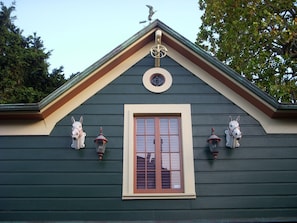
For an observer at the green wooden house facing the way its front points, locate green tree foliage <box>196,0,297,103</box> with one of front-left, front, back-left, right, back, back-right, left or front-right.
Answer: back-left

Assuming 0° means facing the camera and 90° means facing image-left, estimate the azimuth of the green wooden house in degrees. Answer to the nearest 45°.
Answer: approximately 0°

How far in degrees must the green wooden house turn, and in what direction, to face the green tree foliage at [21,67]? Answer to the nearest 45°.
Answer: approximately 135° to its right

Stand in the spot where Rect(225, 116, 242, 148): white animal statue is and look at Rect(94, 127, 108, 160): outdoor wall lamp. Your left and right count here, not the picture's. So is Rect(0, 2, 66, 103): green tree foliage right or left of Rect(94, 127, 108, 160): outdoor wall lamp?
right
